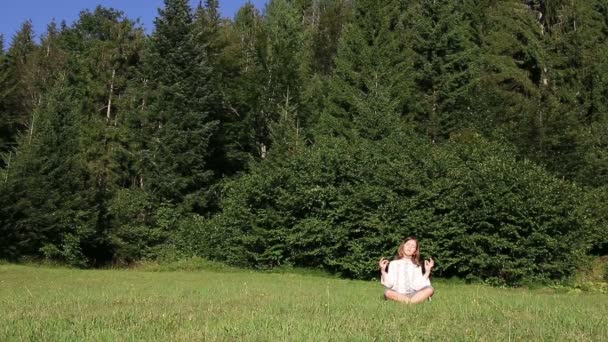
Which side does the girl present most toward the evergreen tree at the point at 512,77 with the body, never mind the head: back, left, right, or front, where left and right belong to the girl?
back

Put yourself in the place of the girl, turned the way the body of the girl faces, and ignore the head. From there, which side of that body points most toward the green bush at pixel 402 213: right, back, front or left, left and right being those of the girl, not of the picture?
back

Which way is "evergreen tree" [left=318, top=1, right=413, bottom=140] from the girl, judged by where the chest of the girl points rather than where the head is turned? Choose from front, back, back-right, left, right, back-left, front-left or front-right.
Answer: back

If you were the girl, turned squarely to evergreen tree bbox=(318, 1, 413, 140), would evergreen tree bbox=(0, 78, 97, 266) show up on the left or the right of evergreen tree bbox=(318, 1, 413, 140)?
left

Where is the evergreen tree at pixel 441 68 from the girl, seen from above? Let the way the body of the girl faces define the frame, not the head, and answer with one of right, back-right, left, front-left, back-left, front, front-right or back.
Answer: back

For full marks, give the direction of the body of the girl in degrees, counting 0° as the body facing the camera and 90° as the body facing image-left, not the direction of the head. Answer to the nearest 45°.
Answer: approximately 0°

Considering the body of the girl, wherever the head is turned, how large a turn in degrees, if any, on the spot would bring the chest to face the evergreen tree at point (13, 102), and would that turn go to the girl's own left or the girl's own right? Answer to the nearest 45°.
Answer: approximately 135° to the girl's own right
